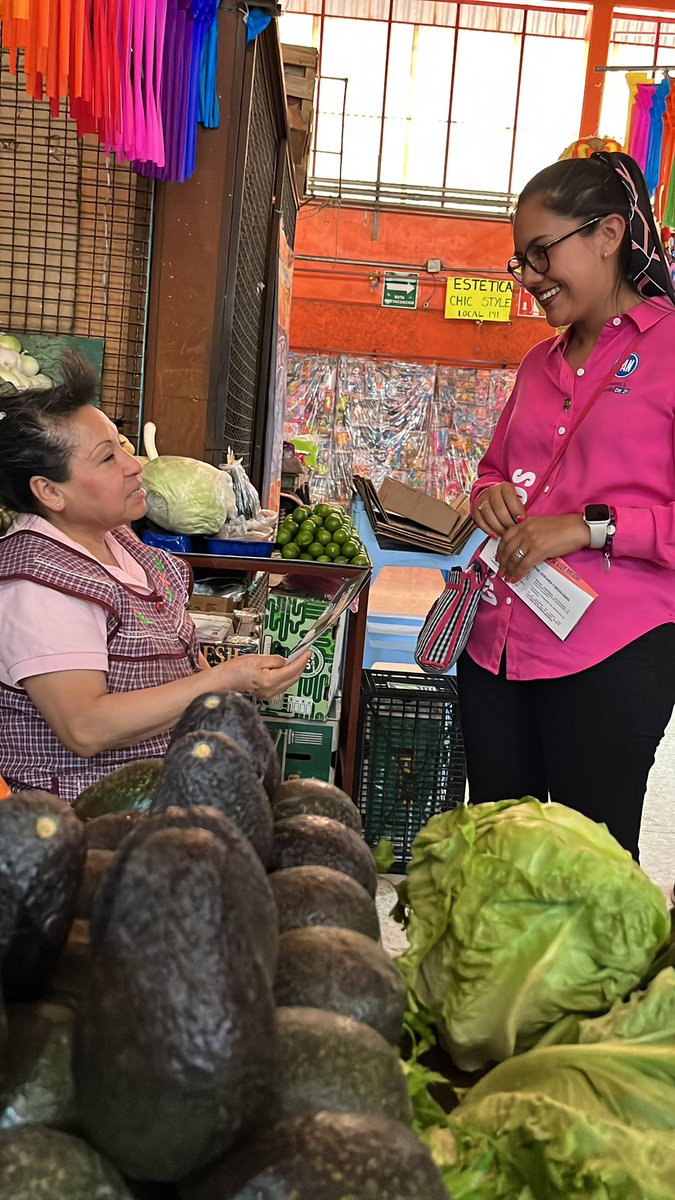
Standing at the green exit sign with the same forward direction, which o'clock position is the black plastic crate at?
The black plastic crate is roughly at 12 o'clock from the green exit sign.

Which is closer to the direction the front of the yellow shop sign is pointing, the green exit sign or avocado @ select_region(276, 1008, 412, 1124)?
the avocado

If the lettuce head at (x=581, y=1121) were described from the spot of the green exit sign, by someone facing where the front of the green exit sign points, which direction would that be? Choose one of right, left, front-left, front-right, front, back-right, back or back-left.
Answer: front

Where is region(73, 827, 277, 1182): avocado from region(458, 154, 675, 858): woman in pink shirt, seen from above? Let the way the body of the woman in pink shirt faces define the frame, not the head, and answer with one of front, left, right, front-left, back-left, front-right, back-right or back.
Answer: front-left

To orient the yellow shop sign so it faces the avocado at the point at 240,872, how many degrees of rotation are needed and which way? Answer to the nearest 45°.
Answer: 0° — it already faces it

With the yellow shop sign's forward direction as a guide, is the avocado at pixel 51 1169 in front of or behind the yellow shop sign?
in front

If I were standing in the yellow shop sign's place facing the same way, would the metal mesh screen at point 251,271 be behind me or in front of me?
in front

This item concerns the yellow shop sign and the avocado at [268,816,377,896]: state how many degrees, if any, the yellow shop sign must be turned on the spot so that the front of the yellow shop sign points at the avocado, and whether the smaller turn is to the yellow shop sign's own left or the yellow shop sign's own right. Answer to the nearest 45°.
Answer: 0° — it already faces it

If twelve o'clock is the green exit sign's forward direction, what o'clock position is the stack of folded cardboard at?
The stack of folded cardboard is roughly at 12 o'clock from the green exit sign.

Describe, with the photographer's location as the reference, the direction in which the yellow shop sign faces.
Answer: facing the viewer

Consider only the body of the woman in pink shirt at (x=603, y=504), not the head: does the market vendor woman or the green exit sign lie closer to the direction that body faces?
the market vendor woman

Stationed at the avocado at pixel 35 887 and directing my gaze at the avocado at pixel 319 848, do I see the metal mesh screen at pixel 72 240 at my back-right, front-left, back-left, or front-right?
front-left

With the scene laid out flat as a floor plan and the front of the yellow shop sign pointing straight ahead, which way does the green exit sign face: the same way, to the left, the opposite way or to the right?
the same way

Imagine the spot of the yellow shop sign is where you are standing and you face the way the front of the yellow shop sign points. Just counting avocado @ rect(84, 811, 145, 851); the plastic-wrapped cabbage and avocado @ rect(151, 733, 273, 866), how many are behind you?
0

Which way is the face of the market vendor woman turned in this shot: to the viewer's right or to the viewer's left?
to the viewer's right

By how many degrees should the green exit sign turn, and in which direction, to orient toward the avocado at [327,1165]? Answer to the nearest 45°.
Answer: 0° — it already faces it

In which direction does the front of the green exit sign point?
toward the camera

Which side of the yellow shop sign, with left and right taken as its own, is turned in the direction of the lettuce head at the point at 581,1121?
front

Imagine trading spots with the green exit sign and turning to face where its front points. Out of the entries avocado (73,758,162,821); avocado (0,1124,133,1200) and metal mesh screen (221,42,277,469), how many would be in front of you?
3
